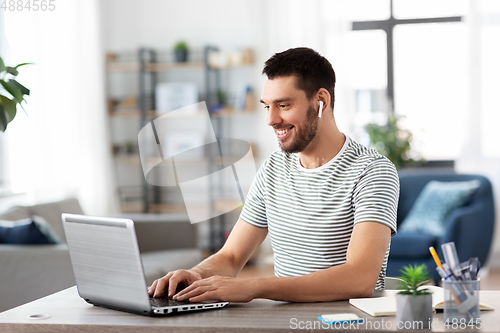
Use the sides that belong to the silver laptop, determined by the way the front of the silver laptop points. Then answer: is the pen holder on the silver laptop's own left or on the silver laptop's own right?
on the silver laptop's own right

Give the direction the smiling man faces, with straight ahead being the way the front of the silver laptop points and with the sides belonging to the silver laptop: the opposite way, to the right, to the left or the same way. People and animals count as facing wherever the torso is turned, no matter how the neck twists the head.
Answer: the opposite way

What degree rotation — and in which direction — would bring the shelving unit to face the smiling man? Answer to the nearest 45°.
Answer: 0° — it already faces them

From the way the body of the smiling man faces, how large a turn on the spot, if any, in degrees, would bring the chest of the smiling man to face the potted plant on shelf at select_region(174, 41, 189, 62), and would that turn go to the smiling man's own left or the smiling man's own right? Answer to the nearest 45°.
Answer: approximately 135° to the smiling man's own right

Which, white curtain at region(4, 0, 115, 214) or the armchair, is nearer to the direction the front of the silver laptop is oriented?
the armchair

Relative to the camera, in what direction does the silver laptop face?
facing away from the viewer and to the right of the viewer

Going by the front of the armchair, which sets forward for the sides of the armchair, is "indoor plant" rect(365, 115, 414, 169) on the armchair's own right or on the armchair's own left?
on the armchair's own right

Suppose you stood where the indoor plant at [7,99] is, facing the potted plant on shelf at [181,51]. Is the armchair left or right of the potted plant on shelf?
right
